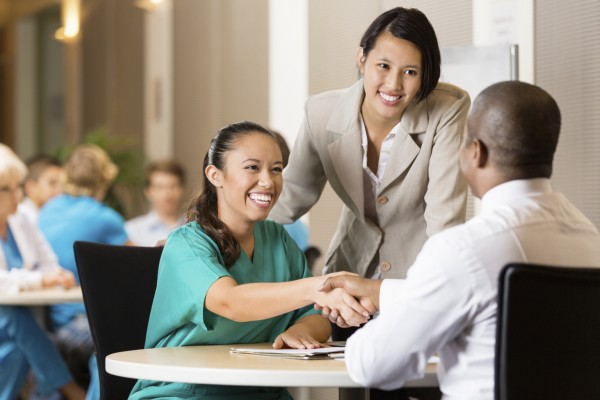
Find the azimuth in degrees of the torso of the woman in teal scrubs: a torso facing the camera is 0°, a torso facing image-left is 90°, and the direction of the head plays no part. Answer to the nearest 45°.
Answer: approximately 315°

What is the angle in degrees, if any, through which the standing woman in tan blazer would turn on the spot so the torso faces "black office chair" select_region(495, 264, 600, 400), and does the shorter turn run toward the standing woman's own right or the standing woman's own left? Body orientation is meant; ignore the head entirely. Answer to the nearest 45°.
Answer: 0° — they already face it

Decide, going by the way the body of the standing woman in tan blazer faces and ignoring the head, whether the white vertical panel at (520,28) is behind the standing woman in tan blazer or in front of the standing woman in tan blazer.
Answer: behind

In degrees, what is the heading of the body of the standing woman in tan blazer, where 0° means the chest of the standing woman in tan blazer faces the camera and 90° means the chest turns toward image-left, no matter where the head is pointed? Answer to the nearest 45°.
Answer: approximately 0°

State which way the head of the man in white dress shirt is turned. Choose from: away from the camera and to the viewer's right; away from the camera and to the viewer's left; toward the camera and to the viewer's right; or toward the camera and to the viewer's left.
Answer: away from the camera and to the viewer's left

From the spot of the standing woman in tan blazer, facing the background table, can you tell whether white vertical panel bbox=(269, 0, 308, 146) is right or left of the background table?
right

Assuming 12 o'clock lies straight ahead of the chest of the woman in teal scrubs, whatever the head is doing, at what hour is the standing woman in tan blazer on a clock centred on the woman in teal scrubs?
The standing woman in tan blazer is roughly at 9 o'clock from the woman in teal scrubs.

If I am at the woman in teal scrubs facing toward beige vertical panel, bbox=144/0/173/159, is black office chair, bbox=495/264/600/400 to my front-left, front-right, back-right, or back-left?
back-right

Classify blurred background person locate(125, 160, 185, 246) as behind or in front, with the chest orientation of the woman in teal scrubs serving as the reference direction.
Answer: behind

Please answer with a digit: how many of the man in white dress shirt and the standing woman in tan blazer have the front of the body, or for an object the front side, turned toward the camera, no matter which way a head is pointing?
1

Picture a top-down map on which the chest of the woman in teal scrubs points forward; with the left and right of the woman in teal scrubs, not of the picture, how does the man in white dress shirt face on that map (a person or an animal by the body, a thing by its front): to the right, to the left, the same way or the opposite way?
the opposite way
